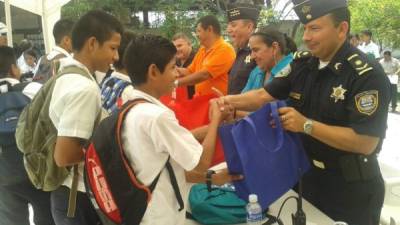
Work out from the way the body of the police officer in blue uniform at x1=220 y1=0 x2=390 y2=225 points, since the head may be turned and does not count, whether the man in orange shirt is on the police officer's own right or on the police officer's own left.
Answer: on the police officer's own right

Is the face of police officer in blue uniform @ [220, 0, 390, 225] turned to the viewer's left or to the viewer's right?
to the viewer's left

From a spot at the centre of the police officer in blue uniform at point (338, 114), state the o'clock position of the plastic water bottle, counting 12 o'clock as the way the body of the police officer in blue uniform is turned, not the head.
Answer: The plastic water bottle is roughly at 12 o'clock from the police officer in blue uniform.

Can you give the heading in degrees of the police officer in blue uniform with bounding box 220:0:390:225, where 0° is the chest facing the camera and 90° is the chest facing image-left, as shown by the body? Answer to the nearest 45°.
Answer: approximately 45°

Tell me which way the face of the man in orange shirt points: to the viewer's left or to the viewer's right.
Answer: to the viewer's left

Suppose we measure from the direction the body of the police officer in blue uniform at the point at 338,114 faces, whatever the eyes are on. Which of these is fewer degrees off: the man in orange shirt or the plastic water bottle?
the plastic water bottle
